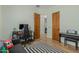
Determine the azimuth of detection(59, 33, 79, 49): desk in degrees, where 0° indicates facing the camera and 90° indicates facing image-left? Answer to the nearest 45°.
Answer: approximately 45°
